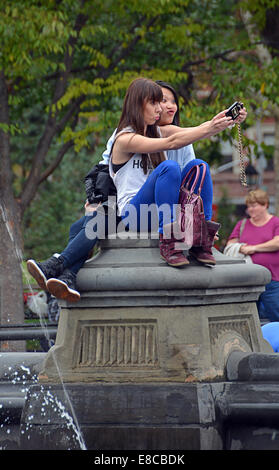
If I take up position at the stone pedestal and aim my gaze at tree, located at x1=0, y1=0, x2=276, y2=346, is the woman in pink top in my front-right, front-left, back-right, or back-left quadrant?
front-right

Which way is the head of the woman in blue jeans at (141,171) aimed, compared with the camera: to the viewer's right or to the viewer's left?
to the viewer's right

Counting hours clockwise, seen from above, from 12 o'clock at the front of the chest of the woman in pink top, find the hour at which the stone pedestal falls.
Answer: The stone pedestal is roughly at 11 o'clock from the woman in pink top.

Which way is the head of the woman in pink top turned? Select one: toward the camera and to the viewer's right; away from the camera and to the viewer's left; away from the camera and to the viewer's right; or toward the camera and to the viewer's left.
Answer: toward the camera and to the viewer's left
